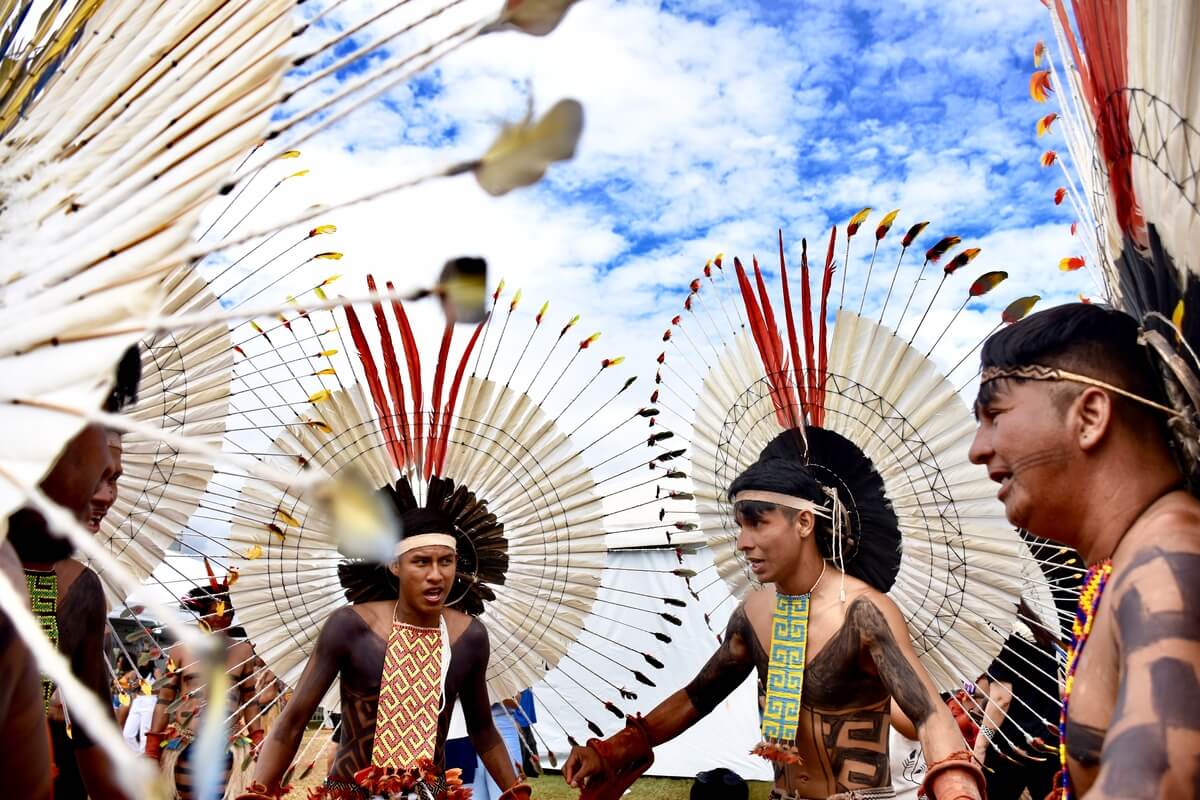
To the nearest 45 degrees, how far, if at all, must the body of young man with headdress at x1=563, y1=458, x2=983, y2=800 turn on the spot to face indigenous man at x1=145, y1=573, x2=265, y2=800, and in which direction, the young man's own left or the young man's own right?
approximately 90° to the young man's own right

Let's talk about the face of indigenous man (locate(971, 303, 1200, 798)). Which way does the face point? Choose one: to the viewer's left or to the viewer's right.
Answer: to the viewer's left

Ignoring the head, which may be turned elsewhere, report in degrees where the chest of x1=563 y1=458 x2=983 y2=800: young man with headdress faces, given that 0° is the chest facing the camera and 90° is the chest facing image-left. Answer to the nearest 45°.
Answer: approximately 45°

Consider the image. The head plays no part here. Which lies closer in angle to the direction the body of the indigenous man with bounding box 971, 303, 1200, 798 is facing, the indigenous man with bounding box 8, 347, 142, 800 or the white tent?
the indigenous man

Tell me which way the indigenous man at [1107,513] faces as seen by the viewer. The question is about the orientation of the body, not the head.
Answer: to the viewer's left

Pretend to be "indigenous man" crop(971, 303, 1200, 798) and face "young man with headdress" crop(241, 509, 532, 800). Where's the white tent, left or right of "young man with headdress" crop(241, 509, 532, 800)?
right

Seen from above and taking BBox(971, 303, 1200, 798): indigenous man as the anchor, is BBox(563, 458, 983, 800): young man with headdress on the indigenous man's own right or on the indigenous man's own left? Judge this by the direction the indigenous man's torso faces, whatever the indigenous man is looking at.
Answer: on the indigenous man's own right

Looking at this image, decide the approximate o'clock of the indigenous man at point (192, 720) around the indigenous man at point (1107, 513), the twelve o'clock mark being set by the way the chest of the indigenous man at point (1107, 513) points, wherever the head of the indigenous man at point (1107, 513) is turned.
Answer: the indigenous man at point (192, 720) is roughly at 1 o'clock from the indigenous man at point (1107, 513).

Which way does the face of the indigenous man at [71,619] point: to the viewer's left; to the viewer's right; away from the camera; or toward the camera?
to the viewer's right

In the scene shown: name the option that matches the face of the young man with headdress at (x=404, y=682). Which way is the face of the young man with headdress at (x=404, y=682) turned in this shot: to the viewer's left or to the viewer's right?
to the viewer's right

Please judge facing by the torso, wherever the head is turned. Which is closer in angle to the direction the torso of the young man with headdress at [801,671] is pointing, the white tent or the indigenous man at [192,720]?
the indigenous man

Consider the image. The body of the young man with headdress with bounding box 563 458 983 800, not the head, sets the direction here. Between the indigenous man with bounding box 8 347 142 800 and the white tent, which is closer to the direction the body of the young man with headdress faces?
the indigenous man

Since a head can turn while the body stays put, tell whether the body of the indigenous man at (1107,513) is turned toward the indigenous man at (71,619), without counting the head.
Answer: yes

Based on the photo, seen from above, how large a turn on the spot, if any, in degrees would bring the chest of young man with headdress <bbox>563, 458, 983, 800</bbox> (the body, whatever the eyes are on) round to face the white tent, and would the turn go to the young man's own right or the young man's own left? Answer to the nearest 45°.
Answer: approximately 135° to the young man's own right

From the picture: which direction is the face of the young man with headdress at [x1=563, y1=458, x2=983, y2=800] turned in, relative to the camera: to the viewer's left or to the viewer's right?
to the viewer's left

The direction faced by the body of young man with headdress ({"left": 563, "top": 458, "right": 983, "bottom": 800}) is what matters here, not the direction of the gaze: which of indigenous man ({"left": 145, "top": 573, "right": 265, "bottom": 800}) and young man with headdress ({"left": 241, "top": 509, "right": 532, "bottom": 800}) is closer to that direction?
the young man with headdress
